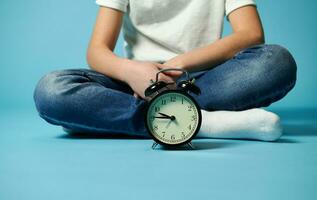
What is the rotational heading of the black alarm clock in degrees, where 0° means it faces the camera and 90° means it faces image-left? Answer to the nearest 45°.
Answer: approximately 0°
